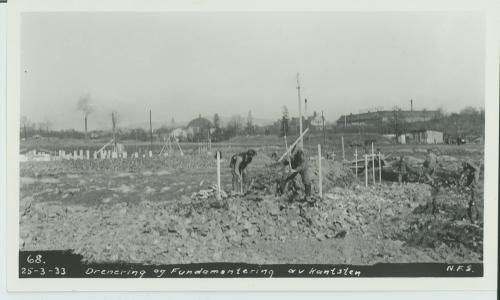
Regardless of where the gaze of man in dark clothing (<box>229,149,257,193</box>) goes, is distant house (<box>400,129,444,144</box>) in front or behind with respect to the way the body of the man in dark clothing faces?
in front

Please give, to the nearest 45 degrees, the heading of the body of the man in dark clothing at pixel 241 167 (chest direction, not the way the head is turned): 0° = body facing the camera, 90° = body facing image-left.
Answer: approximately 270°

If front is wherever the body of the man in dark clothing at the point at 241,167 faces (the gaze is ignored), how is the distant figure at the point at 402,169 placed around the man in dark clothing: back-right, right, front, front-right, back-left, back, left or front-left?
front

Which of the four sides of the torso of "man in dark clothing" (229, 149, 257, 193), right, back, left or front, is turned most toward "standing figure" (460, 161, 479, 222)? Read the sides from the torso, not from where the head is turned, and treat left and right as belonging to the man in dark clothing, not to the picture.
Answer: front

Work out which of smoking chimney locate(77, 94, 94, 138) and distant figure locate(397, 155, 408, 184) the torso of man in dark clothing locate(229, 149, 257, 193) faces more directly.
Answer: the distant figure

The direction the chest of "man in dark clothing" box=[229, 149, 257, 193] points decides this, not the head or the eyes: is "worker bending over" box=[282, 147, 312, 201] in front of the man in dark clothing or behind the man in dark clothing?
in front
